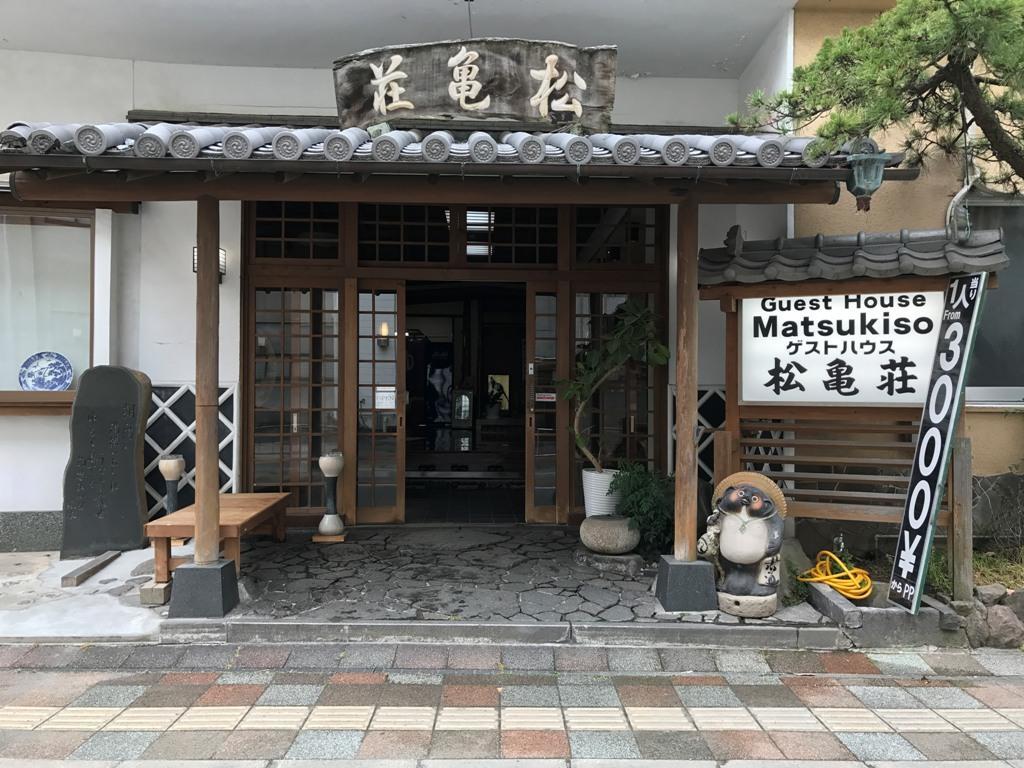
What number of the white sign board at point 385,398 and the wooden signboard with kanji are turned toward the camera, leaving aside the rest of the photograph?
2

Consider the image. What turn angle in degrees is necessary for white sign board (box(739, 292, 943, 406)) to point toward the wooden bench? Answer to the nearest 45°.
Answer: approximately 45° to its right

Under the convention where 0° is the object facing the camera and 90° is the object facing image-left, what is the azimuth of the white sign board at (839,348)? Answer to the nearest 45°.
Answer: approximately 0°

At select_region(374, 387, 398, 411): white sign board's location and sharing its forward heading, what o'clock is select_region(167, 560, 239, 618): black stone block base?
The black stone block base is roughly at 1 o'clock from the white sign board.

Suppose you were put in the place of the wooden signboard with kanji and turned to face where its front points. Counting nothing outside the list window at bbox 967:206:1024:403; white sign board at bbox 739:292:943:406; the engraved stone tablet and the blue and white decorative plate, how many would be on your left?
2

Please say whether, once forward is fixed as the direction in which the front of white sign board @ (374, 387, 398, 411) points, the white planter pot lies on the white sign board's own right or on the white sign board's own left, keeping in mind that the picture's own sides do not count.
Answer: on the white sign board's own left

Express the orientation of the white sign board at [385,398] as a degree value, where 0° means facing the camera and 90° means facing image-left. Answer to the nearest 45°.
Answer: approximately 0°

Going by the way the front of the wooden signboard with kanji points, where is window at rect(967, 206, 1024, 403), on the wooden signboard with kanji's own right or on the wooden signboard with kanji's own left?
on the wooden signboard with kanji's own left
